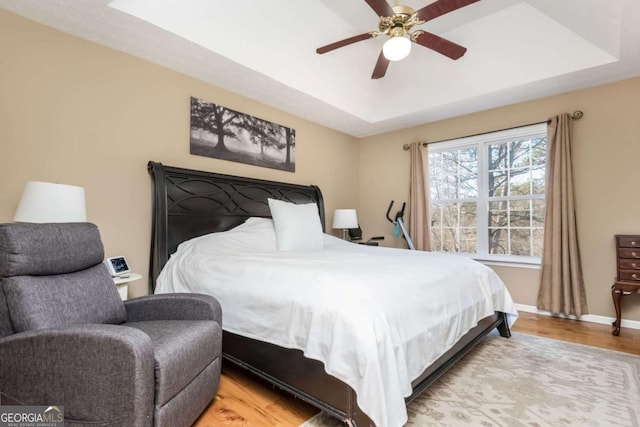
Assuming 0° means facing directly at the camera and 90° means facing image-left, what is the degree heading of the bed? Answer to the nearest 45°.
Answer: approximately 315°

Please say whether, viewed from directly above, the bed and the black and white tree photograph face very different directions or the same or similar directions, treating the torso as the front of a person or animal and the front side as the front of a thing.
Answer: same or similar directions

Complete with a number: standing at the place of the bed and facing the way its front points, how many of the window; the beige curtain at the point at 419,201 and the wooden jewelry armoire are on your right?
0

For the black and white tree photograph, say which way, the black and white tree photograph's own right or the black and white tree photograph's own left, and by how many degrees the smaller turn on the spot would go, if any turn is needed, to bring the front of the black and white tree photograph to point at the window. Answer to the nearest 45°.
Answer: approximately 45° to the black and white tree photograph's own left

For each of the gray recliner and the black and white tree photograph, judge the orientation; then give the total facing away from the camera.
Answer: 0

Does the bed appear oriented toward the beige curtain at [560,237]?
no

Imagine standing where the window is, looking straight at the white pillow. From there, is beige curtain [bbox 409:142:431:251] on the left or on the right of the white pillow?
right

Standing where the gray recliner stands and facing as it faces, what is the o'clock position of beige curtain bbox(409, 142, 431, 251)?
The beige curtain is roughly at 10 o'clock from the gray recliner.

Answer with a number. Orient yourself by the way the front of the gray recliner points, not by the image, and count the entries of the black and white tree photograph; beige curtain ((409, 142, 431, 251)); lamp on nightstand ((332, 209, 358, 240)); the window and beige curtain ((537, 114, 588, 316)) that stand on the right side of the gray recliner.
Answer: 0

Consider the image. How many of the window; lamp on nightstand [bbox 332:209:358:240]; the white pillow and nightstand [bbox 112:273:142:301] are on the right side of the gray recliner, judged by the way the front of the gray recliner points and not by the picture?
0

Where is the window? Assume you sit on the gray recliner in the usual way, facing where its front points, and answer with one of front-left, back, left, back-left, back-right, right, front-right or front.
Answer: front-left

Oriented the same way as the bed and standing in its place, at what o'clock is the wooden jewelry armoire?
The wooden jewelry armoire is roughly at 10 o'clock from the bed.

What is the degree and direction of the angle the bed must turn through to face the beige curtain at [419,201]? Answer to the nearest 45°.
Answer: approximately 90° to its left

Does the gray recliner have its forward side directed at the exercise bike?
no

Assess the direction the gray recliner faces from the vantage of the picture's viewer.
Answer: facing the viewer and to the right of the viewer

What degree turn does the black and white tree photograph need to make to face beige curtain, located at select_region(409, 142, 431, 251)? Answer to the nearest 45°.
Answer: approximately 45° to its left
